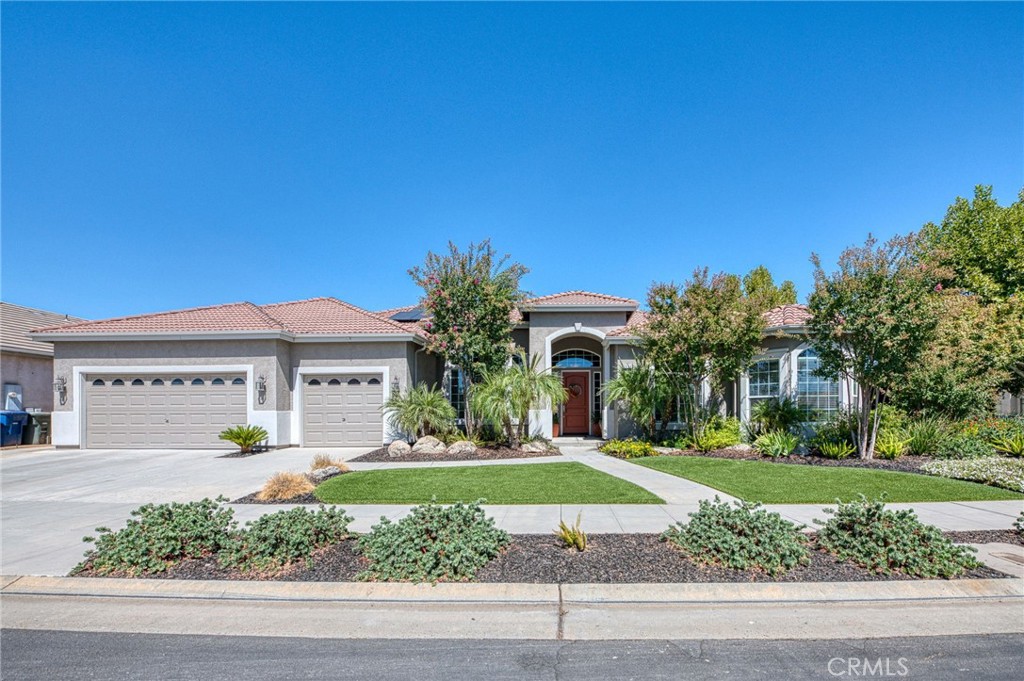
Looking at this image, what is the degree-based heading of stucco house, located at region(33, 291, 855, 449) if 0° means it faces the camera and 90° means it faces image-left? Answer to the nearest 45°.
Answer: approximately 0°

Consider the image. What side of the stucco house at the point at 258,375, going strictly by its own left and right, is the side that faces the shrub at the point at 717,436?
left

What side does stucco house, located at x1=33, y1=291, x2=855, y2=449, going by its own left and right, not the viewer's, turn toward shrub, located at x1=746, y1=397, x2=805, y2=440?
left

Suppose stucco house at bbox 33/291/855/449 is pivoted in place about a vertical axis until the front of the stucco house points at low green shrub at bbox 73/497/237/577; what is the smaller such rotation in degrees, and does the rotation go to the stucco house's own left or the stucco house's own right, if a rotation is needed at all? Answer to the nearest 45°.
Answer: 0° — it already faces it

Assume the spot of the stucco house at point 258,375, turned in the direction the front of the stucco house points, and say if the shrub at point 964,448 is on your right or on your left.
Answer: on your left
